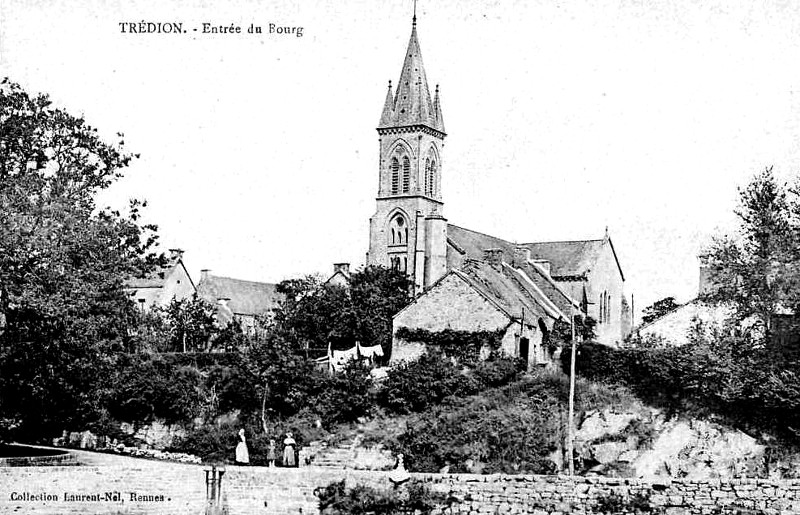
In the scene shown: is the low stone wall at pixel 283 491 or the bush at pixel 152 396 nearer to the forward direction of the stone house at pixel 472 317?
the low stone wall

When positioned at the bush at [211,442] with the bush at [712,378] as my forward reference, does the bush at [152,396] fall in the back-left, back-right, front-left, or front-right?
back-left

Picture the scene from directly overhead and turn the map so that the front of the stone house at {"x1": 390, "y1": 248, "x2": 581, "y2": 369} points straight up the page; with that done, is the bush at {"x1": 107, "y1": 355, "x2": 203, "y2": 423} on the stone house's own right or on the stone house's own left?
on the stone house's own right

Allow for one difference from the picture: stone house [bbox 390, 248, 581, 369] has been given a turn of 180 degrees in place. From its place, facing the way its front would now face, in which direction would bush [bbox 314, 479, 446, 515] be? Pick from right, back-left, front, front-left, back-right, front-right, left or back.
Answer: back-left

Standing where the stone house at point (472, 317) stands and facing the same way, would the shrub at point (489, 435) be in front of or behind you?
in front
